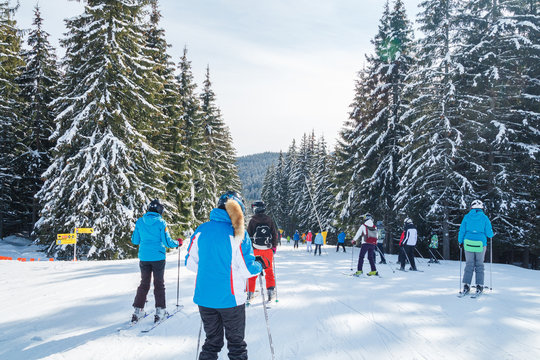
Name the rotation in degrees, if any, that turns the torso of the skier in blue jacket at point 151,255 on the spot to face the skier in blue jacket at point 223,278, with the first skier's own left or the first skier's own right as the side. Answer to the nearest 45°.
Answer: approximately 135° to the first skier's own right

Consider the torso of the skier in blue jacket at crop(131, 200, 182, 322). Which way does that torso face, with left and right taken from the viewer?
facing away from the viewer and to the right of the viewer

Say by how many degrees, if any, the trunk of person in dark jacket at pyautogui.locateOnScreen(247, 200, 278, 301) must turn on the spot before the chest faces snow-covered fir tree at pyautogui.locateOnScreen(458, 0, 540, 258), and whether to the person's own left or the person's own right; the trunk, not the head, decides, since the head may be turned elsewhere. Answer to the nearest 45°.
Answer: approximately 45° to the person's own right

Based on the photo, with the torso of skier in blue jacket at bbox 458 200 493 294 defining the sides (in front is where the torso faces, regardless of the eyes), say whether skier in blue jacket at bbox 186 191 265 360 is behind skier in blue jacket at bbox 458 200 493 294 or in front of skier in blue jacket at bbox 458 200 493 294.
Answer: behind

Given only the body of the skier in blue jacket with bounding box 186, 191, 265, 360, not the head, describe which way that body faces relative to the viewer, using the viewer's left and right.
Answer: facing away from the viewer and to the right of the viewer

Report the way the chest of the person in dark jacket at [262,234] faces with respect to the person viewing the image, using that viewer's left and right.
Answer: facing away from the viewer

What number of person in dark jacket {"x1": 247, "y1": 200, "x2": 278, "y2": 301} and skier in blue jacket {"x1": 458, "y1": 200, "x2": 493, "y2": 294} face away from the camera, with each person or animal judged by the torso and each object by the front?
2

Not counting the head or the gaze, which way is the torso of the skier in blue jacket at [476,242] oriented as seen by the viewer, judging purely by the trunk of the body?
away from the camera

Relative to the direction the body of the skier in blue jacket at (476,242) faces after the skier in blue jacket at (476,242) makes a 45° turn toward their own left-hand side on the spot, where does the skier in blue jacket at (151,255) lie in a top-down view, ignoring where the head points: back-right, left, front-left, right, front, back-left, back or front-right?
left
